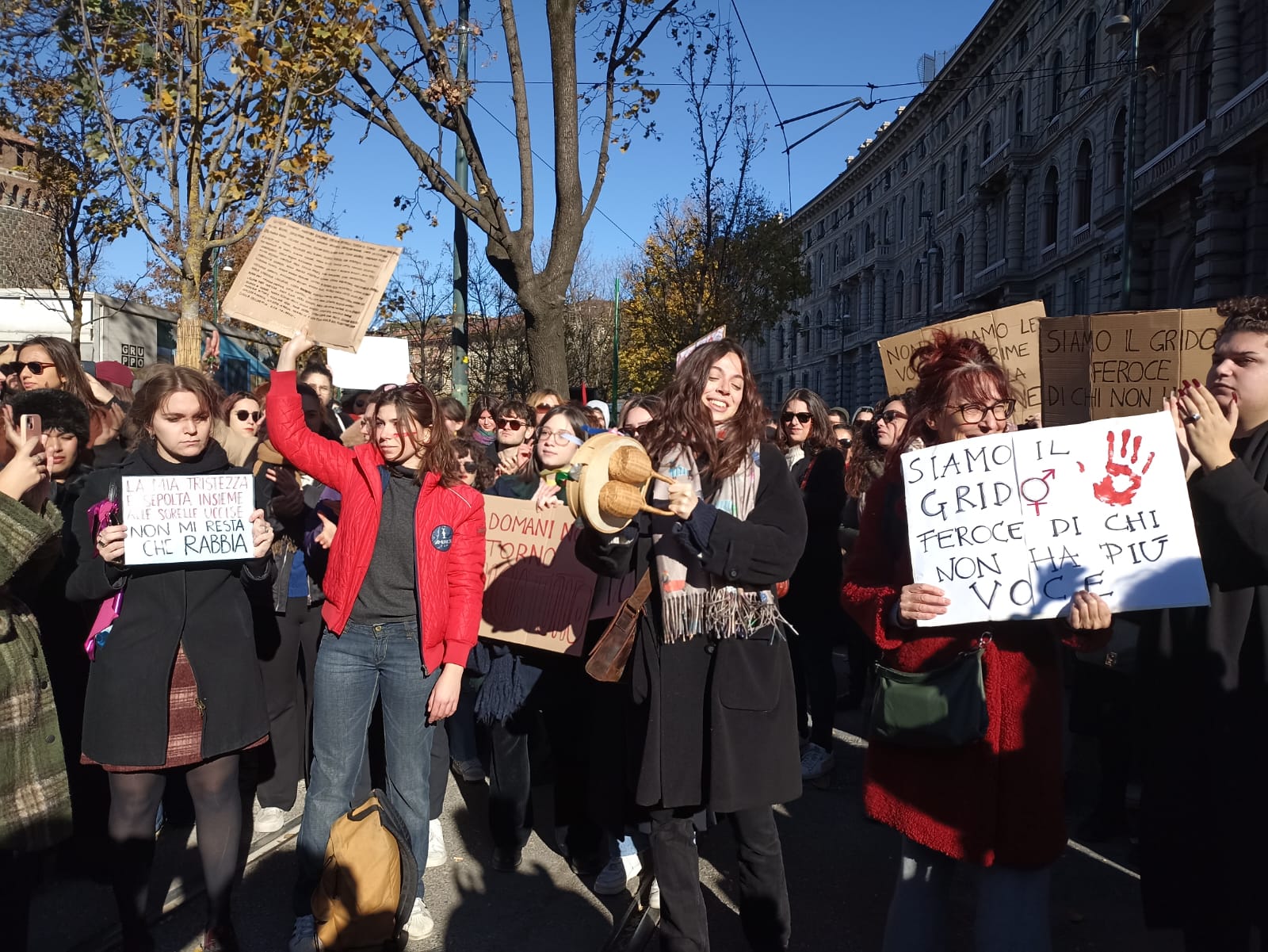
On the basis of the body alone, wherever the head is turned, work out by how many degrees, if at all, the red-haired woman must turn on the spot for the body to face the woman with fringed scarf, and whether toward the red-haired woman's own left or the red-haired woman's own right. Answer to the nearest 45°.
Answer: approximately 135° to the red-haired woman's own right

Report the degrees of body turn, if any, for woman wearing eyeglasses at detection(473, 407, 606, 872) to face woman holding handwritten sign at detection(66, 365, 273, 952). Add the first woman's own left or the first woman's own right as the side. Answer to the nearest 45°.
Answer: approximately 45° to the first woman's own right

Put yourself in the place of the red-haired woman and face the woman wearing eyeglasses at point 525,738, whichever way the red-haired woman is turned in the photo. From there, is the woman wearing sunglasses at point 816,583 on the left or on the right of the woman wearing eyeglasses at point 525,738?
right

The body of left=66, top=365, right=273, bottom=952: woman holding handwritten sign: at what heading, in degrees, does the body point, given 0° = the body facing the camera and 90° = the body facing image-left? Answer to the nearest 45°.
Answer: approximately 0°

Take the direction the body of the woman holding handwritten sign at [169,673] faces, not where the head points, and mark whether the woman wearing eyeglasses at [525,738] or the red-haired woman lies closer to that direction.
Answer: the red-haired woman

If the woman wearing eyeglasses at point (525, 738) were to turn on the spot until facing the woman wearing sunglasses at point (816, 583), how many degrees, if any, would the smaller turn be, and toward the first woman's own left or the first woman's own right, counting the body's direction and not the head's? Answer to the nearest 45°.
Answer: approximately 135° to the first woman's own left

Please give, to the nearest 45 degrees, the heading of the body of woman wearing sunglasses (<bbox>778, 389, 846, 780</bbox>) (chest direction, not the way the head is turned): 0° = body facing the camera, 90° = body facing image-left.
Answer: approximately 45°

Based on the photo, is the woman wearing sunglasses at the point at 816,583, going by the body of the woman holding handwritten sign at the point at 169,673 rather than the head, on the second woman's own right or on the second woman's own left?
on the second woman's own left

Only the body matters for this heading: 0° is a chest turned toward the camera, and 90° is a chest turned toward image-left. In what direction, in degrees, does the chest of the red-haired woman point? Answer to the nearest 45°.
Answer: approximately 315°

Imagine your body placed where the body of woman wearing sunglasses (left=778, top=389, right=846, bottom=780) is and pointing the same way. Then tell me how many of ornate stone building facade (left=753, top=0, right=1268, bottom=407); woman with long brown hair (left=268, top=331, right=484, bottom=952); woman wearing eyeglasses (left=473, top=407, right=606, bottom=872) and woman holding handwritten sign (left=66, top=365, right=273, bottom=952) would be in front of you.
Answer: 3
